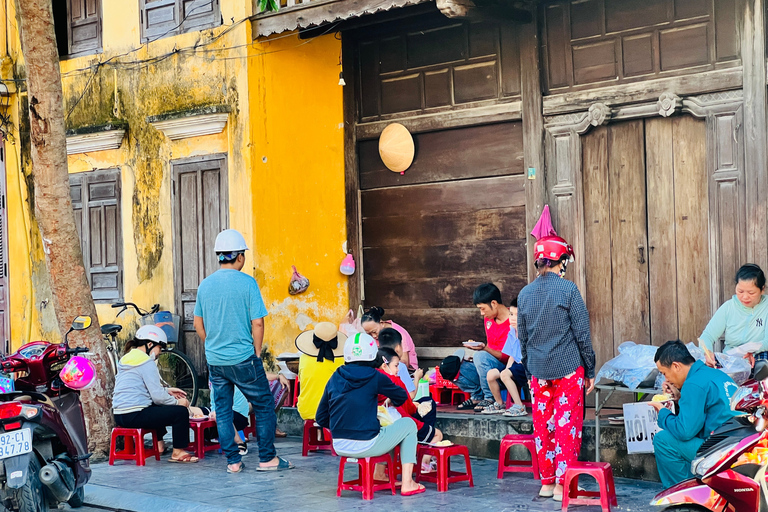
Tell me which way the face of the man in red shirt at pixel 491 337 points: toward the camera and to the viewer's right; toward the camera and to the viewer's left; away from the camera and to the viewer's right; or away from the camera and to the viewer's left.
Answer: toward the camera and to the viewer's left

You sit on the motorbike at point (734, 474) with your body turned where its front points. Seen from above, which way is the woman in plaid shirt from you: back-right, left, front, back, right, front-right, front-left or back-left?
front-right

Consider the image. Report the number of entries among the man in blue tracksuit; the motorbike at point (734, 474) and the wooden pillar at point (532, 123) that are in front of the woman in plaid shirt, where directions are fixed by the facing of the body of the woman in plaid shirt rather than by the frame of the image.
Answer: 1

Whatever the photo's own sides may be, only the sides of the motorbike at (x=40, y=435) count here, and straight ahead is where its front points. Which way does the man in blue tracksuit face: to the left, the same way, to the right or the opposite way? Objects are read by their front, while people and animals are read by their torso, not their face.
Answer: to the left

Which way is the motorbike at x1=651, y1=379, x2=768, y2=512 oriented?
to the viewer's left

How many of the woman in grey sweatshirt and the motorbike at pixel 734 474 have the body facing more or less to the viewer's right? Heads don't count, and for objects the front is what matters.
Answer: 1

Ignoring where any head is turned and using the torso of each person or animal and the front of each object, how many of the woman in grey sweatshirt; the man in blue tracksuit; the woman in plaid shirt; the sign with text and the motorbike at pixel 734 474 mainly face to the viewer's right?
1

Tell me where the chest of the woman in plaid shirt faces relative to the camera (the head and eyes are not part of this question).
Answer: away from the camera

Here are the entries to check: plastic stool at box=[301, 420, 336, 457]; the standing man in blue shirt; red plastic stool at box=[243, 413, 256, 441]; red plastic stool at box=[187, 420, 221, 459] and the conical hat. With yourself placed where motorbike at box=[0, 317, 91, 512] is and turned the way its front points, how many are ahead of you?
5

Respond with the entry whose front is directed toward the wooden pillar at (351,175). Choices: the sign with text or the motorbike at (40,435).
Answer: the motorbike

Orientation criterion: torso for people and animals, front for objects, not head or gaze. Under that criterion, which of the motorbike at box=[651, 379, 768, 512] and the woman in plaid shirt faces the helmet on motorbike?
the motorbike

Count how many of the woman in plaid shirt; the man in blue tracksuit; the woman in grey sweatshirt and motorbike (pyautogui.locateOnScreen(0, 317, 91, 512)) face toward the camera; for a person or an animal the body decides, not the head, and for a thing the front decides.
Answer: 0

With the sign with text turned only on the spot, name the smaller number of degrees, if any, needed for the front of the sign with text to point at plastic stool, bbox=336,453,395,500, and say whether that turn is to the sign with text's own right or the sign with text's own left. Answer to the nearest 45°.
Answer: approximately 90° to the sign with text's own right

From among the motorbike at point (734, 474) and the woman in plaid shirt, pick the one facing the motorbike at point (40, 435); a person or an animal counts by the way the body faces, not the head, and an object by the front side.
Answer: the motorbike at point (734, 474)

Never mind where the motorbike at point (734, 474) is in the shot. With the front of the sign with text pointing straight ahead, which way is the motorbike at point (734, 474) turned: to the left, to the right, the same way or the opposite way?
to the right

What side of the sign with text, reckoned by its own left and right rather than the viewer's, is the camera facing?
front

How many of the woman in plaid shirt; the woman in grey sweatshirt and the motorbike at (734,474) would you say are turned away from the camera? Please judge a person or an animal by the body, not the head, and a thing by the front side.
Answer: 1

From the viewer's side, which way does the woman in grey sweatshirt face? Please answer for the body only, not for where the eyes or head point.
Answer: to the viewer's right

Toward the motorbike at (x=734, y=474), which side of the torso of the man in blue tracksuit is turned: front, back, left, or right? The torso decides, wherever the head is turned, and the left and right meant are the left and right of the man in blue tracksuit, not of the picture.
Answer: left

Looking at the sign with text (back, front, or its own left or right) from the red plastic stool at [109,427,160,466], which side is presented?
right

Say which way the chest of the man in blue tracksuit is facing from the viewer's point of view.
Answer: to the viewer's left
